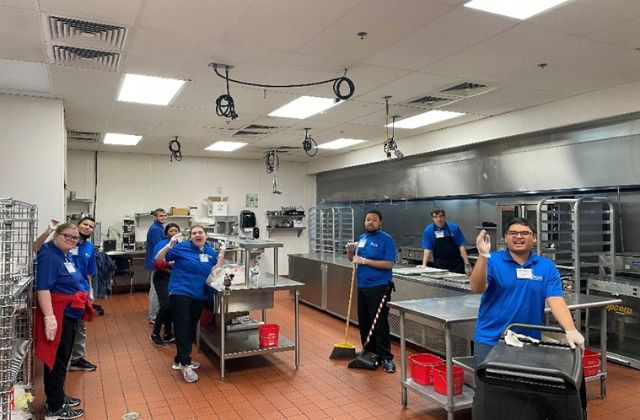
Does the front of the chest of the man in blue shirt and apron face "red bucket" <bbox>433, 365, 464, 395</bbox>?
yes

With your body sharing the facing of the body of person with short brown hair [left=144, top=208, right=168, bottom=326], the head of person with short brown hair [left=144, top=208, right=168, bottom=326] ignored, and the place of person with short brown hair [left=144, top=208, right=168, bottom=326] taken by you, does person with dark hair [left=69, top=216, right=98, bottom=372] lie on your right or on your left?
on your right

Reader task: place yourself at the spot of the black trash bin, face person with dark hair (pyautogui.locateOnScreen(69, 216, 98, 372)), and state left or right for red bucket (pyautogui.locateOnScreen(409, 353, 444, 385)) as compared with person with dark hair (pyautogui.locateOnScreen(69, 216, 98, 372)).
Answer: right

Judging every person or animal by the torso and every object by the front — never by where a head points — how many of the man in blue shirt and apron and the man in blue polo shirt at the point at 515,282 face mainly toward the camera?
2

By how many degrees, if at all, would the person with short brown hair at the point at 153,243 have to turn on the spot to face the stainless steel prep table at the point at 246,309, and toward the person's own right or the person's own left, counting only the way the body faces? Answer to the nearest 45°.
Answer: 0° — they already face it

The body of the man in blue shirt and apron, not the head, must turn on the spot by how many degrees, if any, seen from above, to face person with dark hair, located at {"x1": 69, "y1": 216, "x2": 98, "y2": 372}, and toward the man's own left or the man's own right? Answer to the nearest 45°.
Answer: approximately 45° to the man's own right

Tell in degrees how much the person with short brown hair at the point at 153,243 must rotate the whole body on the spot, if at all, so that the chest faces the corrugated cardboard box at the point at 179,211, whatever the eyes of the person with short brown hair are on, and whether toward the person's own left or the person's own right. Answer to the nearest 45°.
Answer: approximately 135° to the person's own left

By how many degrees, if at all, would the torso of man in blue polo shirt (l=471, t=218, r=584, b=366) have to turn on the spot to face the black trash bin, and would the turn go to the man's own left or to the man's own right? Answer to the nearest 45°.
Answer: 0° — they already face it

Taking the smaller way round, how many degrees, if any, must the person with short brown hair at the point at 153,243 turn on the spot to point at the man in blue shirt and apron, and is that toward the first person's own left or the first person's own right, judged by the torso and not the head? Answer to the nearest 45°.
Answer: approximately 45° to the first person's own left

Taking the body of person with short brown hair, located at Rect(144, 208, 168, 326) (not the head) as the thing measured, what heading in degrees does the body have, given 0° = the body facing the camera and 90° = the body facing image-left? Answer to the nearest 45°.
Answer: approximately 315°
